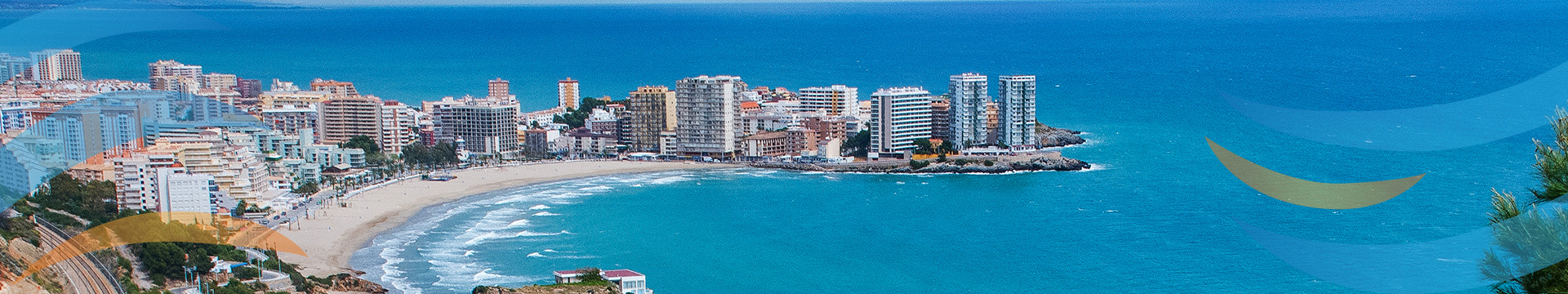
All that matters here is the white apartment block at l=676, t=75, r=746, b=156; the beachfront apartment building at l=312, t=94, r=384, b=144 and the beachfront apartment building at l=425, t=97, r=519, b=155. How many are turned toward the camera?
3

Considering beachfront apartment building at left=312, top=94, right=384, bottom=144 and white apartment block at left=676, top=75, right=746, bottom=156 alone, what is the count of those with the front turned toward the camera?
2

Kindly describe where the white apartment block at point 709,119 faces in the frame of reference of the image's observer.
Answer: facing the viewer

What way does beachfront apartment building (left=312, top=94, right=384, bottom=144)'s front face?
toward the camera

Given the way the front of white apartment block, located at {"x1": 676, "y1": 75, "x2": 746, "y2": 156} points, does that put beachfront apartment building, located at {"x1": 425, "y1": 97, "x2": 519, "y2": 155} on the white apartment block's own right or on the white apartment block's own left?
on the white apartment block's own right

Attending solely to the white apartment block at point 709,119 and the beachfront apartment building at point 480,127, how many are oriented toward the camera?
2

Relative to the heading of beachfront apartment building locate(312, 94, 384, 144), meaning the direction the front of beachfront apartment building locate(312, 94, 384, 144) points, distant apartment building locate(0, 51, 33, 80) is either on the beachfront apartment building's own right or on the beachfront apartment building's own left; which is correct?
on the beachfront apartment building's own right
